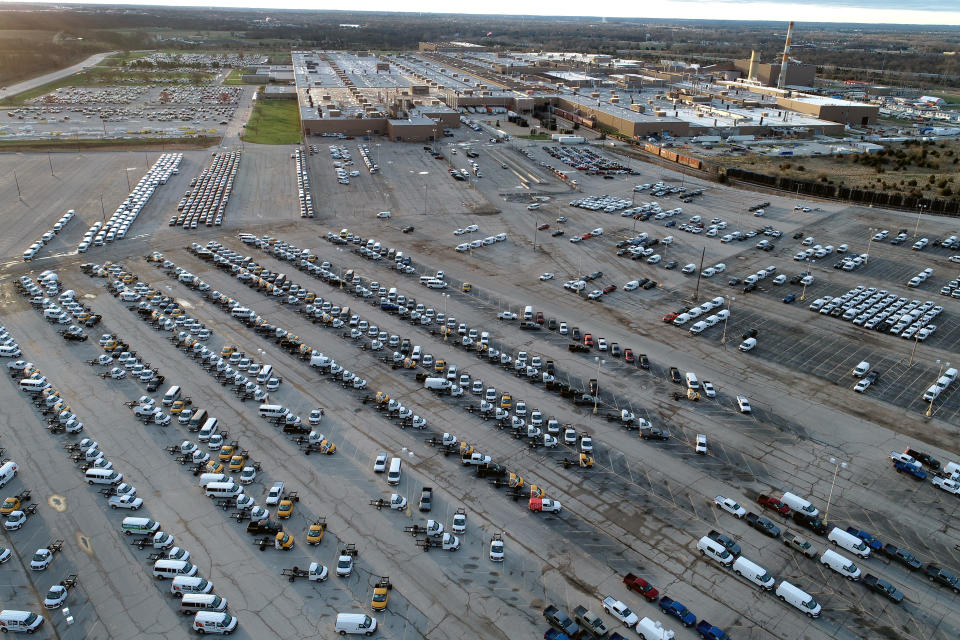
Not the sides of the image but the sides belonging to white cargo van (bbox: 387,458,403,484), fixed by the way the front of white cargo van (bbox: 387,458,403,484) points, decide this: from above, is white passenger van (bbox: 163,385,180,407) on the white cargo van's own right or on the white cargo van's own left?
on the white cargo van's own right

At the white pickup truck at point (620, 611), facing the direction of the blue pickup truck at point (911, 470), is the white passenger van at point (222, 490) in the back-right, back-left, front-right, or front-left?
back-left

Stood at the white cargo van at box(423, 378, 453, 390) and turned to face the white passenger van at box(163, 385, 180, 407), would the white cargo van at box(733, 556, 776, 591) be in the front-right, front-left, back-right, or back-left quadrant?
back-left

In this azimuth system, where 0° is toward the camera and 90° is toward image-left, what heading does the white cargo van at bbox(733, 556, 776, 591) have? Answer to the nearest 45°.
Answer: approximately 315°

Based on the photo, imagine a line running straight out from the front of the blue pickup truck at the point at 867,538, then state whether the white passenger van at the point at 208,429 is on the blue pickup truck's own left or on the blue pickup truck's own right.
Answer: on the blue pickup truck's own right

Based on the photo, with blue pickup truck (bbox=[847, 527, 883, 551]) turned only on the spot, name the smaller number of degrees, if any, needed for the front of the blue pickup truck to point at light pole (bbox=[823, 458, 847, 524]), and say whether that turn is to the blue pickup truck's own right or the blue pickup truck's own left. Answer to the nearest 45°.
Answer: approximately 180°

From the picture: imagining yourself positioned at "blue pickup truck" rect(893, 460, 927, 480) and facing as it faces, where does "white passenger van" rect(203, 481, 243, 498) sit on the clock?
The white passenger van is roughly at 5 o'clock from the blue pickup truck.
